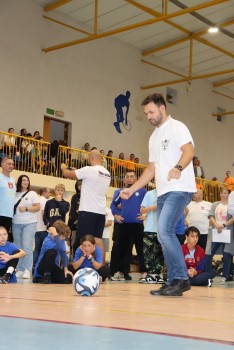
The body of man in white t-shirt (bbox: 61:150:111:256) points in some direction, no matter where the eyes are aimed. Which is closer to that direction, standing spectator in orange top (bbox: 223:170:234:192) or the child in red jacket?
the standing spectator in orange top

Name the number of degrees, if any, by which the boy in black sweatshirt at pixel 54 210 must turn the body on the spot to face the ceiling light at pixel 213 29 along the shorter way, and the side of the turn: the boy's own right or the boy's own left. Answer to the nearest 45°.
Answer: approximately 135° to the boy's own left

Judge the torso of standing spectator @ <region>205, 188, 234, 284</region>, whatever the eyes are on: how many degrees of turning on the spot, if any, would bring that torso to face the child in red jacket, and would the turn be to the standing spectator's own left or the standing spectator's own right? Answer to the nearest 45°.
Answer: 0° — they already face them

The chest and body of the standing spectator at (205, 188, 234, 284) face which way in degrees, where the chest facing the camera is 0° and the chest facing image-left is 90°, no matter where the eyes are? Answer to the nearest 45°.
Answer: approximately 0°

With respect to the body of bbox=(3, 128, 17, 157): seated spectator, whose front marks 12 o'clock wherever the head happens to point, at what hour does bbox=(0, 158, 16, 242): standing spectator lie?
The standing spectator is roughly at 12 o'clock from the seated spectator.

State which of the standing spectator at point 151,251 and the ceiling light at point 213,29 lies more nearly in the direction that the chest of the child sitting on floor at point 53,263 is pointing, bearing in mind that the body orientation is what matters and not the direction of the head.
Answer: the standing spectator

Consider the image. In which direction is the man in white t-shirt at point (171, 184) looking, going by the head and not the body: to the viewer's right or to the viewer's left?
to the viewer's left

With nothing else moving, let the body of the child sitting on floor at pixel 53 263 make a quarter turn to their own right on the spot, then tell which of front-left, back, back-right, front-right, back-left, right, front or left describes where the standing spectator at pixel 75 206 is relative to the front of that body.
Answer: back-right

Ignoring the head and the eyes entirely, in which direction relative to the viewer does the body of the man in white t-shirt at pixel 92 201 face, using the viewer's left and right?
facing away from the viewer and to the left of the viewer

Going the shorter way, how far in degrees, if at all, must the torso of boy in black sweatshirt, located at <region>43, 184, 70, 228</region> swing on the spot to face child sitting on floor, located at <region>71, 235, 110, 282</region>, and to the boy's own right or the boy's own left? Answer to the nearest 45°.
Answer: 0° — they already face them

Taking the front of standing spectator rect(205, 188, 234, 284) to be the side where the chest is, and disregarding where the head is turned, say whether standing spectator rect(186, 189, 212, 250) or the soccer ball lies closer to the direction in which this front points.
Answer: the soccer ball

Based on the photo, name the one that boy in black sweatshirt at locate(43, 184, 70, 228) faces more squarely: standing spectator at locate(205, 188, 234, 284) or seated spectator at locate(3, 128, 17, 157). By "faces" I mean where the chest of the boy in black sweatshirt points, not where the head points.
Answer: the standing spectator
